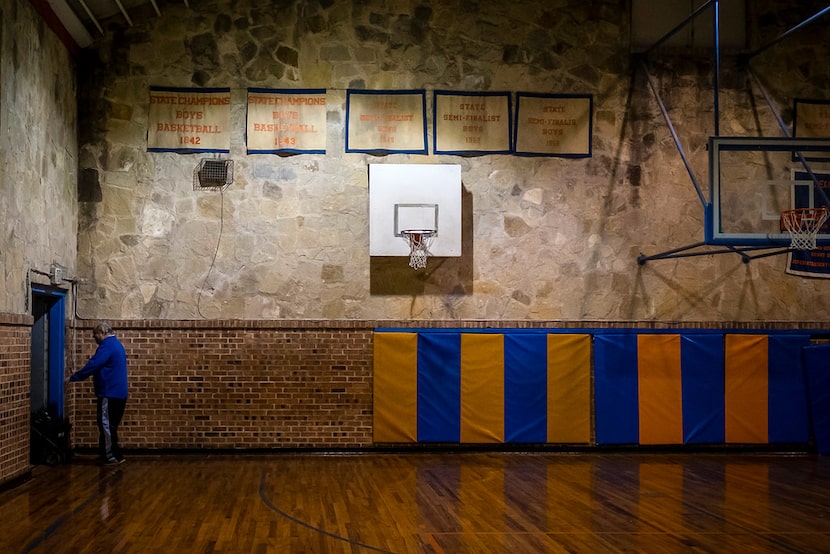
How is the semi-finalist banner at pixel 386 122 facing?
toward the camera

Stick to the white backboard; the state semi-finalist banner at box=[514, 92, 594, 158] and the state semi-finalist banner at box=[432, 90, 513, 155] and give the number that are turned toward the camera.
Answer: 3

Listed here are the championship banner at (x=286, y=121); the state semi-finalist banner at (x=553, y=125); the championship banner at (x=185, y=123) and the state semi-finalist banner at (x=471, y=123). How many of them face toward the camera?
4

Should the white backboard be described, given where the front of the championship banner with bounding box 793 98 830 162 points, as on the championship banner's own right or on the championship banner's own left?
on the championship banner's own right

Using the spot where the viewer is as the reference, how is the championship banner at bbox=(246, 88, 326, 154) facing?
facing the viewer

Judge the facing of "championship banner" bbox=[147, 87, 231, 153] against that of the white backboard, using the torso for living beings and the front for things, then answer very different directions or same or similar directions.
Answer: same or similar directions

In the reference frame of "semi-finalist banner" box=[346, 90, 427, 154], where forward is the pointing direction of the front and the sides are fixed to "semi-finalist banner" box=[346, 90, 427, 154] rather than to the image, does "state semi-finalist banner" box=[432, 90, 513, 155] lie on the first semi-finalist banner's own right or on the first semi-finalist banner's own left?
on the first semi-finalist banner's own left

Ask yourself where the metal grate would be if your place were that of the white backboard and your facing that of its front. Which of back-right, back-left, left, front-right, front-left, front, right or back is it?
right

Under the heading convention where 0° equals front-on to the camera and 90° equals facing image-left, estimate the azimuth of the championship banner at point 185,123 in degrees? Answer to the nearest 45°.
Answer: approximately 0°

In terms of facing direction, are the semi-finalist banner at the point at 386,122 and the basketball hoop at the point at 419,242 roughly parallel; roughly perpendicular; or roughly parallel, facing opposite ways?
roughly parallel

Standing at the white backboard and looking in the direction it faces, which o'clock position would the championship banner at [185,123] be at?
The championship banner is roughly at 3 o'clock from the white backboard.
